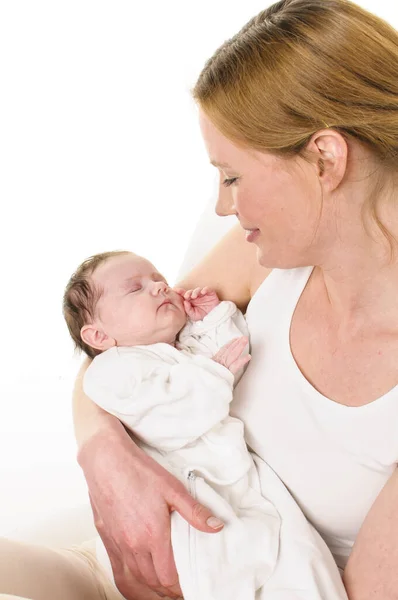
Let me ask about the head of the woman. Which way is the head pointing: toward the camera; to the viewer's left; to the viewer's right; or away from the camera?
to the viewer's left

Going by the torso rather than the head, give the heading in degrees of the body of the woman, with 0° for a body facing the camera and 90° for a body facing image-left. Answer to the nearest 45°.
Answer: approximately 45°
